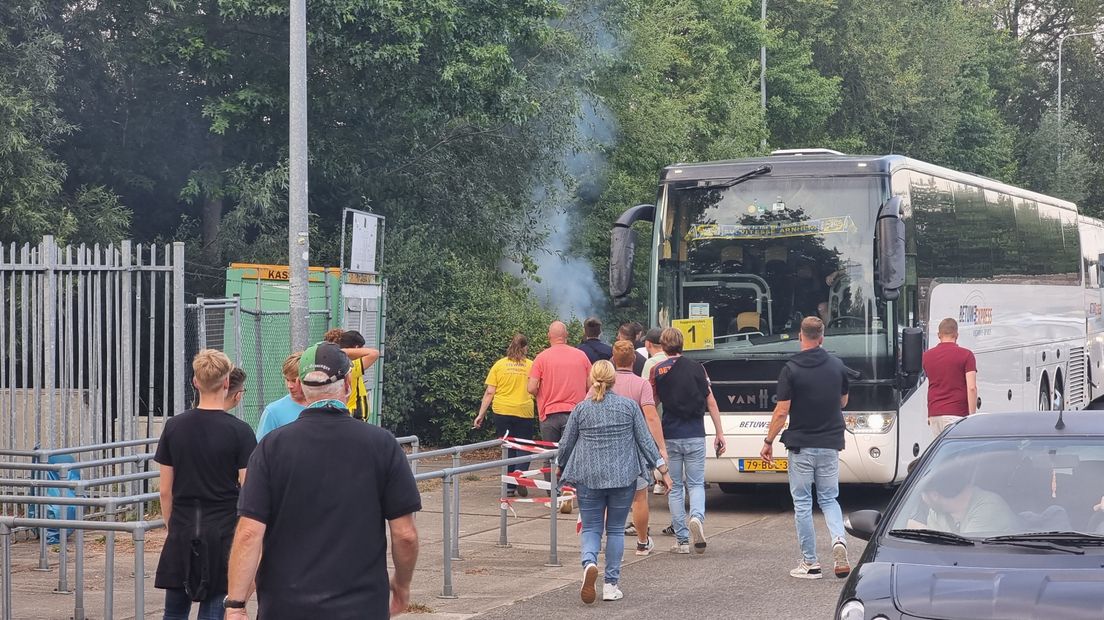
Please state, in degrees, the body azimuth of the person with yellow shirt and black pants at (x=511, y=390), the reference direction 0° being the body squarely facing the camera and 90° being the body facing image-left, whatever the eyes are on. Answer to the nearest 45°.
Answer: approximately 180°

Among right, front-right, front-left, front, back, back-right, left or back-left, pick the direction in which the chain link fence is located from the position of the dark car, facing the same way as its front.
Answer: back-right

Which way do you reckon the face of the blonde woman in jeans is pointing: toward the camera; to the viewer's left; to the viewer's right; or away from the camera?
away from the camera

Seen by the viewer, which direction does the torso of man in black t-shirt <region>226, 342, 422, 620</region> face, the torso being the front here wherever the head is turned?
away from the camera

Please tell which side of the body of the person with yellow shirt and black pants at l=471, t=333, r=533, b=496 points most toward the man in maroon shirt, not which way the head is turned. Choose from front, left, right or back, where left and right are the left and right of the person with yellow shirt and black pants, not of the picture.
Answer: right

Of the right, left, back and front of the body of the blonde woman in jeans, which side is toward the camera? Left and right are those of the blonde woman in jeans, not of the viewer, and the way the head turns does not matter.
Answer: back

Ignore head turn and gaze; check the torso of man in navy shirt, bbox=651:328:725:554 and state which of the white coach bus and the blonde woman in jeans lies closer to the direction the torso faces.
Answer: the white coach bus

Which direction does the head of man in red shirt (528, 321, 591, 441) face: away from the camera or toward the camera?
away from the camera

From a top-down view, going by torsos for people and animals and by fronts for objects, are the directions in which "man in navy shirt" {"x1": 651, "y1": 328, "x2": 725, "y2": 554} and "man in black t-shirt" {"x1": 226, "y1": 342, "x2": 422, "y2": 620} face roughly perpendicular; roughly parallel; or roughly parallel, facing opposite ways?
roughly parallel

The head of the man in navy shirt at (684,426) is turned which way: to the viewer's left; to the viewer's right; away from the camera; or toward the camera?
away from the camera

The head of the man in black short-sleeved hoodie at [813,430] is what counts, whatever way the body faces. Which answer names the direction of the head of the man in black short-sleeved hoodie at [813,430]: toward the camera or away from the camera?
away from the camera

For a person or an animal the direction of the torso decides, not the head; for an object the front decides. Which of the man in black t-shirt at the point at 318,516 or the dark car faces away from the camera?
the man in black t-shirt

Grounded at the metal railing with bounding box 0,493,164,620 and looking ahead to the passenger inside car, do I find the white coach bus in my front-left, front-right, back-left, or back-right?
front-left

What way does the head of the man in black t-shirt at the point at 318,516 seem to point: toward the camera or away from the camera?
away from the camera

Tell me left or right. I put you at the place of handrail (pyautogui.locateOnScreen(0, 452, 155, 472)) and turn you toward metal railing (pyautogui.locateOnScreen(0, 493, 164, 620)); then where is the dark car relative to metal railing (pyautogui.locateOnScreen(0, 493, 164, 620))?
left

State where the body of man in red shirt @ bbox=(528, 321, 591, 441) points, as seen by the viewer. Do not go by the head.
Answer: away from the camera

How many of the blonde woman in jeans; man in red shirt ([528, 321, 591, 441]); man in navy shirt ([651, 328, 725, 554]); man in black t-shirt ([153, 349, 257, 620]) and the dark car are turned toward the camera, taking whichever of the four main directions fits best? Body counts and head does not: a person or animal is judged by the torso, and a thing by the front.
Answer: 1

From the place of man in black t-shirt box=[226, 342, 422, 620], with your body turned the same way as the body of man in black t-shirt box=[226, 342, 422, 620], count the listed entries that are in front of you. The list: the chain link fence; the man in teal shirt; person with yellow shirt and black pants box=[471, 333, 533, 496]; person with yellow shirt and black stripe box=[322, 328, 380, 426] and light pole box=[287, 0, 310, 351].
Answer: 5

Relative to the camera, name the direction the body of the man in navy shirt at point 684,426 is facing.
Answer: away from the camera

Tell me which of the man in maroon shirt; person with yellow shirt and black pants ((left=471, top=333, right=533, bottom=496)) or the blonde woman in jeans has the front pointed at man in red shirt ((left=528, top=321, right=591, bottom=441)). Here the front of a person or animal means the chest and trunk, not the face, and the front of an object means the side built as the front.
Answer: the blonde woman in jeans
